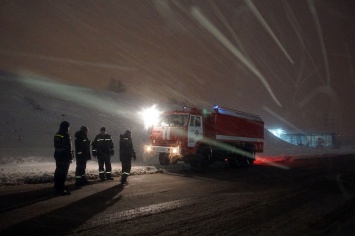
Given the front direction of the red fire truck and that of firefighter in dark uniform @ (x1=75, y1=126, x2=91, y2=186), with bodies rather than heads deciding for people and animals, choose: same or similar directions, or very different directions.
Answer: very different directions
